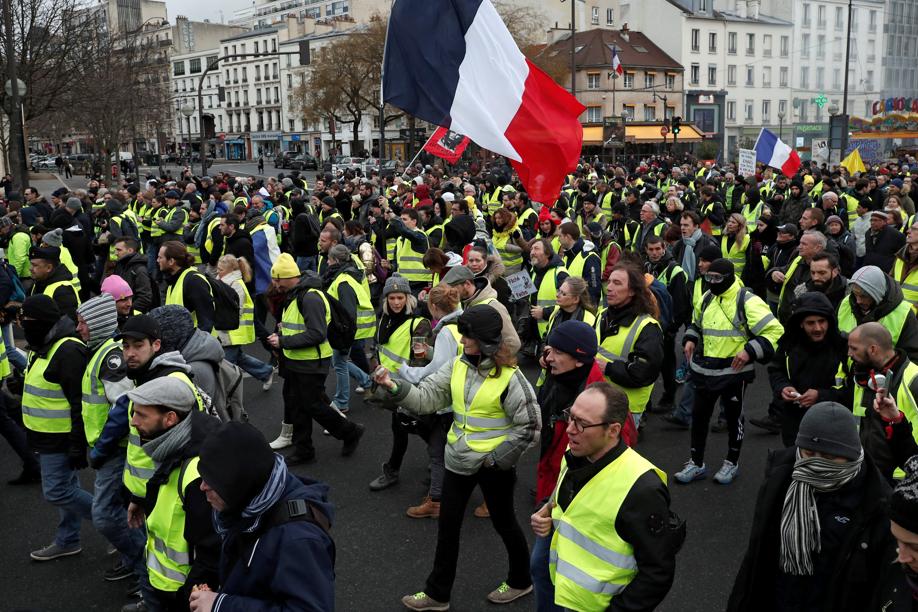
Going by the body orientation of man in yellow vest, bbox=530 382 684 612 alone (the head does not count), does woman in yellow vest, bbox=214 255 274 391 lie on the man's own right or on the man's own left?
on the man's own right
